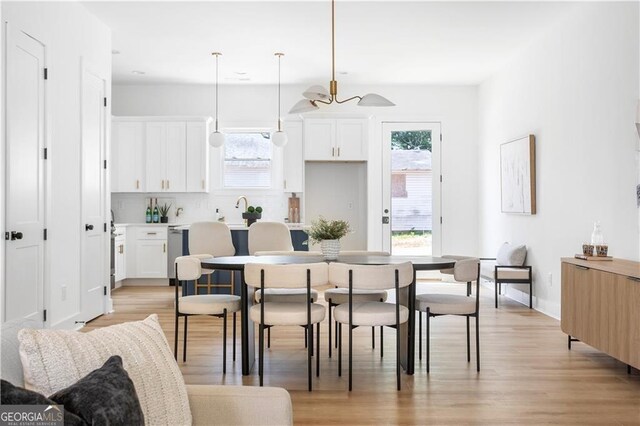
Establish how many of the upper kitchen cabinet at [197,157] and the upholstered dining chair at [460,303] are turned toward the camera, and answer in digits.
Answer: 1

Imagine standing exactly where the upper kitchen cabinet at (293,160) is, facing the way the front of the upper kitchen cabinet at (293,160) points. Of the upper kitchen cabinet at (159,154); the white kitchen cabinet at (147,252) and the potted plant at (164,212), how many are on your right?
3

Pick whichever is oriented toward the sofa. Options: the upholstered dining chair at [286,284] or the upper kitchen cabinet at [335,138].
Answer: the upper kitchen cabinet

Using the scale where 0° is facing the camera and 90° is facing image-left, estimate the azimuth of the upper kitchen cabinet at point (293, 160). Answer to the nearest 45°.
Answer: approximately 0°

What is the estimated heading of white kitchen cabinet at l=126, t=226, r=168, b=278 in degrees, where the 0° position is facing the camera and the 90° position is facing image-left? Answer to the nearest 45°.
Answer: approximately 0°

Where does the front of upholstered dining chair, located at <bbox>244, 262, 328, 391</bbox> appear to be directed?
away from the camera

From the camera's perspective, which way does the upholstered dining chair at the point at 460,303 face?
to the viewer's left

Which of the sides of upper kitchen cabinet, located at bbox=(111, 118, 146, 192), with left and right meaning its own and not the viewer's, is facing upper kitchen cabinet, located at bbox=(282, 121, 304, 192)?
left

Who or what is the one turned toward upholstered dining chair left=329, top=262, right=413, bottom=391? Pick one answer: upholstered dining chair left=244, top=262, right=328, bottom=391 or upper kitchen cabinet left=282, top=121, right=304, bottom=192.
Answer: the upper kitchen cabinet
